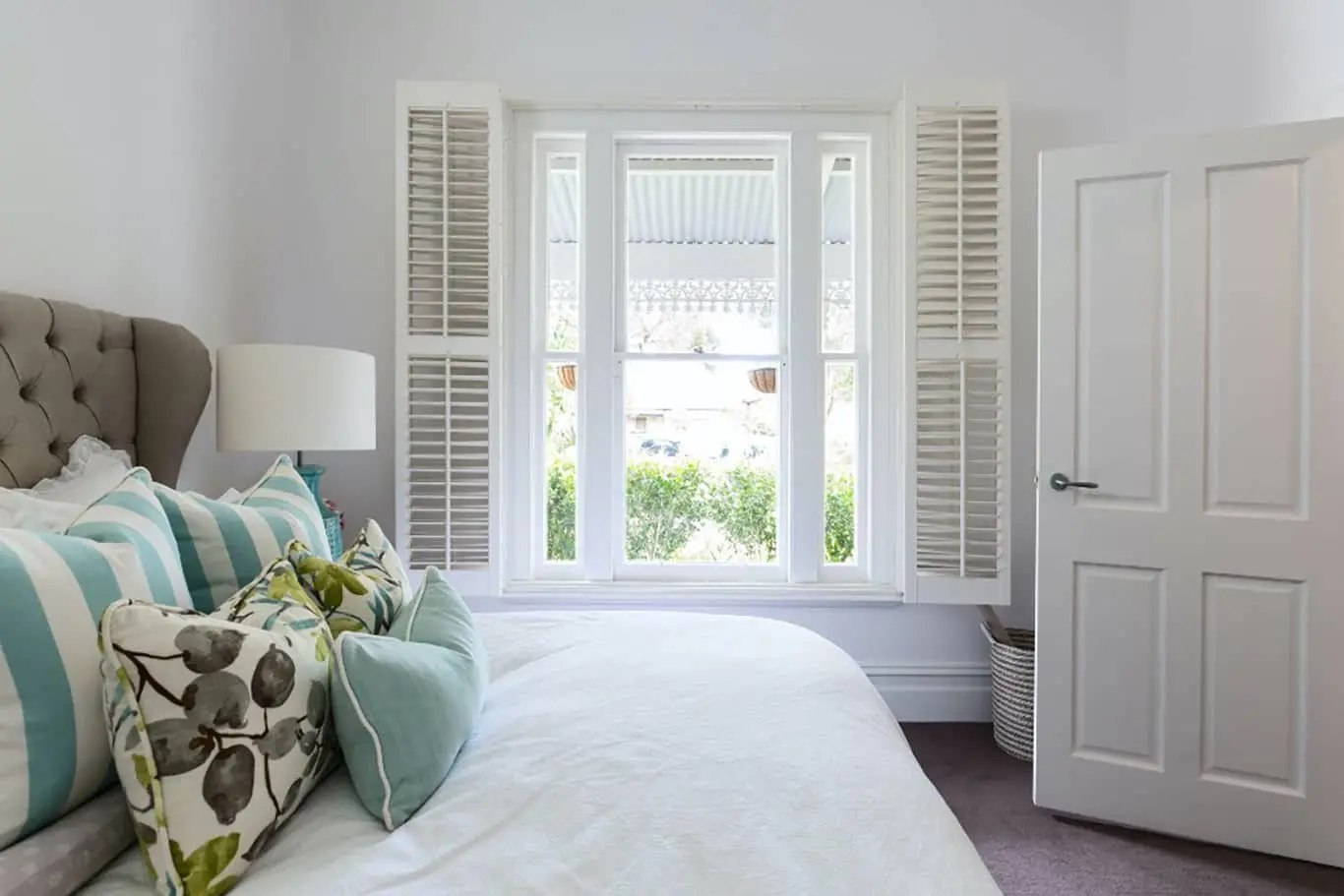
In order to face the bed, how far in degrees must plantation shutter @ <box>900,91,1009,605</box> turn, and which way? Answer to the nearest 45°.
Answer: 0° — it already faces it

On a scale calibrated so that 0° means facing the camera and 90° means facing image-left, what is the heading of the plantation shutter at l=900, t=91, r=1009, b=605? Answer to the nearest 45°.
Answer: approximately 0°

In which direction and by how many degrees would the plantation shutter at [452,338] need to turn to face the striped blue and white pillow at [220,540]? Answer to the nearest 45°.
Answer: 0° — it already faces it

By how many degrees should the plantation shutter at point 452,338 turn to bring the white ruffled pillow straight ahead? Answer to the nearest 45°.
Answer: approximately 45° to its right

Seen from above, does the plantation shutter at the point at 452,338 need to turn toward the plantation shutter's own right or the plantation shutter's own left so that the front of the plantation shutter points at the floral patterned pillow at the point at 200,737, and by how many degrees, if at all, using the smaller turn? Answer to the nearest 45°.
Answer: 0° — it already faces it

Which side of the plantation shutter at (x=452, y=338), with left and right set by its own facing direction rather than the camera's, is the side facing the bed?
front

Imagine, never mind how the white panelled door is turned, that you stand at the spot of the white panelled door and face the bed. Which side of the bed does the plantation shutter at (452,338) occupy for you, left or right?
right

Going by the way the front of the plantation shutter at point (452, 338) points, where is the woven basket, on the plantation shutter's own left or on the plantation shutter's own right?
on the plantation shutter's own left

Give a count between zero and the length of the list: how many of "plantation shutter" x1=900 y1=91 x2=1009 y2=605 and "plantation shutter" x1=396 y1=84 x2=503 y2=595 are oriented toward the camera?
2

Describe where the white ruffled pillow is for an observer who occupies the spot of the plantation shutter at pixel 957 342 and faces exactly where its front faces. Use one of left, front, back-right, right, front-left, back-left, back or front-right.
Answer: front-right

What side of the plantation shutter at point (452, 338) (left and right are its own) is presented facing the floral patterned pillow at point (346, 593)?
front
